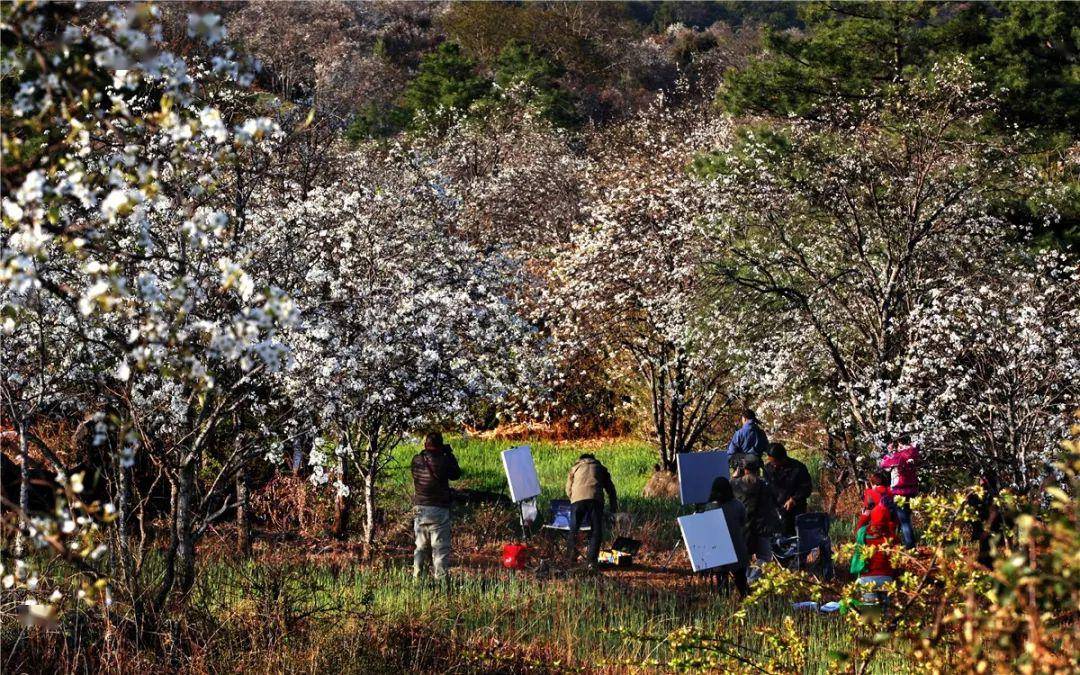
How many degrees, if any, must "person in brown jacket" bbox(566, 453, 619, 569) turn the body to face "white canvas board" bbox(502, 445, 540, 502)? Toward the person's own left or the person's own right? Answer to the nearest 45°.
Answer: approximately 45° to the person's own left

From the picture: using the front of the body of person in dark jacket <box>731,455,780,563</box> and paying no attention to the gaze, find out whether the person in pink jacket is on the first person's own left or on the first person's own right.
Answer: on the first person's own right

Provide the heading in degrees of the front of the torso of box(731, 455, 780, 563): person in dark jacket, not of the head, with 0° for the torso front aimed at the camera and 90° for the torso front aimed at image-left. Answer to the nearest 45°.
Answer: approximately 135°

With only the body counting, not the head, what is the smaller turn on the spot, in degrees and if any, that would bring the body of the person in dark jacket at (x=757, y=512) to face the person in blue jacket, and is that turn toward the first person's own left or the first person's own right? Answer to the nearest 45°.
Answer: approximately 45° to the first person's own right

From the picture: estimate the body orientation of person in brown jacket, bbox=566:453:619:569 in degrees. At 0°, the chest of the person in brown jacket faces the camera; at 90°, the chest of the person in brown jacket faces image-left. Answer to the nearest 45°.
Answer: approximately 180°

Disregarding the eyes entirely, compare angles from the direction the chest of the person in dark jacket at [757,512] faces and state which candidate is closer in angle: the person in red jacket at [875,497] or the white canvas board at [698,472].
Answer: the white canvas board

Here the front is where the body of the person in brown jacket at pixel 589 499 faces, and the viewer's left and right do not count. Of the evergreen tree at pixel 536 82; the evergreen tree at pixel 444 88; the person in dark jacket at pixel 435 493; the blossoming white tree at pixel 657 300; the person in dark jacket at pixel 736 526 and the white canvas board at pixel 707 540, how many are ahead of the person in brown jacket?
3
